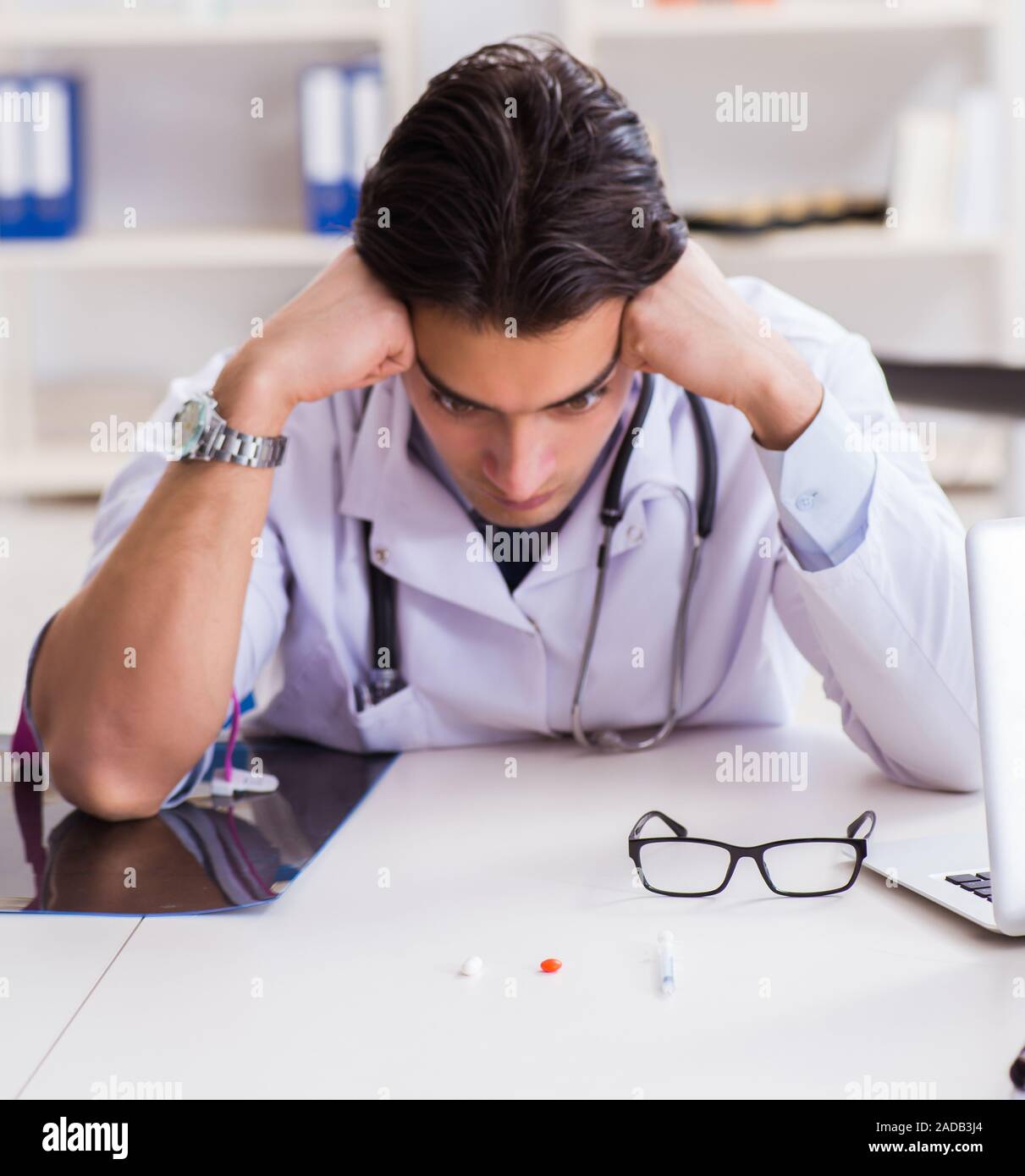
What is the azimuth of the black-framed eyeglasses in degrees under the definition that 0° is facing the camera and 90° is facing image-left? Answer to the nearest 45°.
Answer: approximately 0°

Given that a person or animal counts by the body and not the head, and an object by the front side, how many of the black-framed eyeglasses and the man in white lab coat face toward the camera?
2

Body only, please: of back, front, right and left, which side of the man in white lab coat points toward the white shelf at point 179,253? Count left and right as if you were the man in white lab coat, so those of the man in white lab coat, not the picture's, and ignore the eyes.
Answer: back

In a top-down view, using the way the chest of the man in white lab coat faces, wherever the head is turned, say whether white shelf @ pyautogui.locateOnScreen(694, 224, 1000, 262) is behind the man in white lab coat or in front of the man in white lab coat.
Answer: behind

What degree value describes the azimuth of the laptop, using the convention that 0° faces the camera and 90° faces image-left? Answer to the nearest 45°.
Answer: approximately 135°

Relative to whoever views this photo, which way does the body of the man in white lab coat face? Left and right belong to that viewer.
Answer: facing the viewer

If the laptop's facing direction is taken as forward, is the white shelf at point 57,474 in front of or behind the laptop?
in front

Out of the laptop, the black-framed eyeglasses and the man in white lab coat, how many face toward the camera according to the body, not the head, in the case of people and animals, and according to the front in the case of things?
2

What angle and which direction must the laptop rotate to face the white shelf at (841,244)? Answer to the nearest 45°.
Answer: approximately 45° to its right

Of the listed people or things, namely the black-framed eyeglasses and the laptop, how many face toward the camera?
1

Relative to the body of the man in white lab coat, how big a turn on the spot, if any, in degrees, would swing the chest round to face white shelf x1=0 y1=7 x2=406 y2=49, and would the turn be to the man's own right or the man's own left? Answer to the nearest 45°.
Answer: approximately 180°

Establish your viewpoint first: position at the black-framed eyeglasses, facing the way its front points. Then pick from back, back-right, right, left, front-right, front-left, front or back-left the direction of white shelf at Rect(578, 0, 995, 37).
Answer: back
